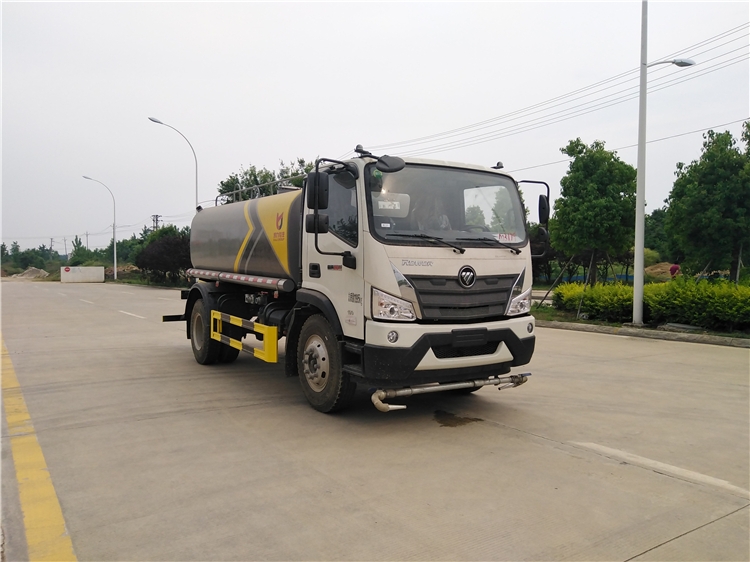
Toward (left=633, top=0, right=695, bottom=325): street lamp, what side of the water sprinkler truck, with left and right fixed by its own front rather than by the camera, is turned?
left

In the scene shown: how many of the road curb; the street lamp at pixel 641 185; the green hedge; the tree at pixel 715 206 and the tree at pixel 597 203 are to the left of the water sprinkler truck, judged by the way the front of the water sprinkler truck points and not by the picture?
5

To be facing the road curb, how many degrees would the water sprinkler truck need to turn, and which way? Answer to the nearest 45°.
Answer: approximately 90° to its left

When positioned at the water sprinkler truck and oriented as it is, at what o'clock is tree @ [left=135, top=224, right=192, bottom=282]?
The tree is roughly at 7 o'clock from the water sprinkler truck.

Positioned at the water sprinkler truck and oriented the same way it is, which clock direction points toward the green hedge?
The green hedge is roughly at 9 o'clock from the water sprinkler truck.

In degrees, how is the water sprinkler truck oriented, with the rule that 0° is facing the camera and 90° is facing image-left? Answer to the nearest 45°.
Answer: approximately 315°

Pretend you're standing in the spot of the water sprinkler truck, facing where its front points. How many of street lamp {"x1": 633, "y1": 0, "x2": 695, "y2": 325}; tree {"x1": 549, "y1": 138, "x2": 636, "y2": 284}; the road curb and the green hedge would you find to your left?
4

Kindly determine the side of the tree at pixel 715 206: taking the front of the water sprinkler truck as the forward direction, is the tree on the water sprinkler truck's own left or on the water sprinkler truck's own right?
on the water sprinkler truck's own left

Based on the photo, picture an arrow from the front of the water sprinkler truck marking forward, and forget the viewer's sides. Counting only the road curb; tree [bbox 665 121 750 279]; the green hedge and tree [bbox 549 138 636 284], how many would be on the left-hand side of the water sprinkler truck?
4
